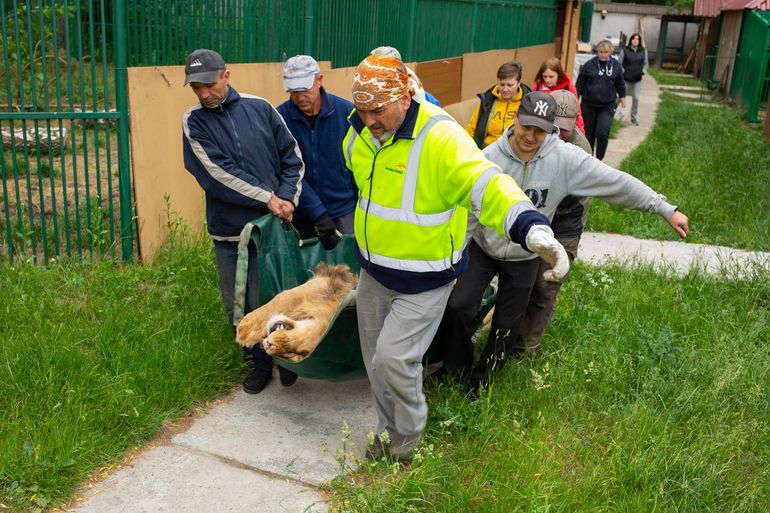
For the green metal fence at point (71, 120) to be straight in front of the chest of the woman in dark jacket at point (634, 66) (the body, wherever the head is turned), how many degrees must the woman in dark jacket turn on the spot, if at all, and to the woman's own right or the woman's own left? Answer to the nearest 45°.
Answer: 0° — they already face it

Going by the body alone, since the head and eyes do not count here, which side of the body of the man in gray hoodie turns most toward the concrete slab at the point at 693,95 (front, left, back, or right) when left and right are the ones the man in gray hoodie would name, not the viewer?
back

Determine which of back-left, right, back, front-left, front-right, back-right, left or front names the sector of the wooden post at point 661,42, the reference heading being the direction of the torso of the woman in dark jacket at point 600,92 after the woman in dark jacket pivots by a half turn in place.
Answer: front

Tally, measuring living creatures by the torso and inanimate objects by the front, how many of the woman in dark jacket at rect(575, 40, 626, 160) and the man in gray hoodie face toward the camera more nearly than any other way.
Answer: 2

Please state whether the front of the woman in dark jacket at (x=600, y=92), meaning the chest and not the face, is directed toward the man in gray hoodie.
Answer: yes

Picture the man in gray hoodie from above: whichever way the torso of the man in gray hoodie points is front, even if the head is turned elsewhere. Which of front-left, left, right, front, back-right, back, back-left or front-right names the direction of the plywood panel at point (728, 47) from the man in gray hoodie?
back

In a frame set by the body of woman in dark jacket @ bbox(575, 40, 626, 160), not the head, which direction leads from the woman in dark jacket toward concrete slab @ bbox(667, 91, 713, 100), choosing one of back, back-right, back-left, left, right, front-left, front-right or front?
back

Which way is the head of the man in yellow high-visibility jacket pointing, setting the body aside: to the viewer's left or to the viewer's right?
to the viewer's left
